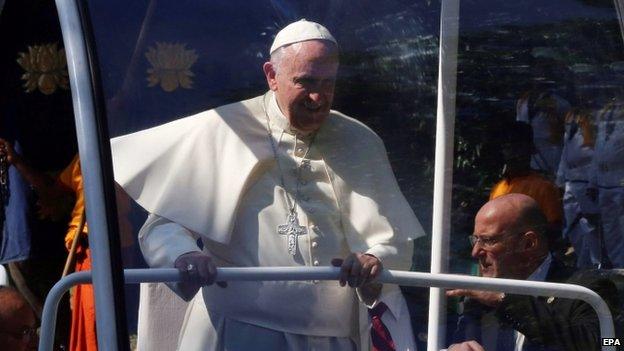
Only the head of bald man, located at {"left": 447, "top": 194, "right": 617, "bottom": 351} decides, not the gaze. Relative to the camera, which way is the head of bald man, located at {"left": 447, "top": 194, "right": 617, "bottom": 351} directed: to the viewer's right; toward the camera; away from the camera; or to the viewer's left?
to the viewer's left

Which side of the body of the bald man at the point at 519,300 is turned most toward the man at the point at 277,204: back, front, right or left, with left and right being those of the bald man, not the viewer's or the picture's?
front

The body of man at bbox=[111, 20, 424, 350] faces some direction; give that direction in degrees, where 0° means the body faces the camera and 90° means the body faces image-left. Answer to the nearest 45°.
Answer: approximately 315°

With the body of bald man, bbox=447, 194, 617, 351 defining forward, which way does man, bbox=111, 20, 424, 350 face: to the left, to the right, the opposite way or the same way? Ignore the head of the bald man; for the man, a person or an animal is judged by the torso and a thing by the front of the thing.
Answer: to the left
